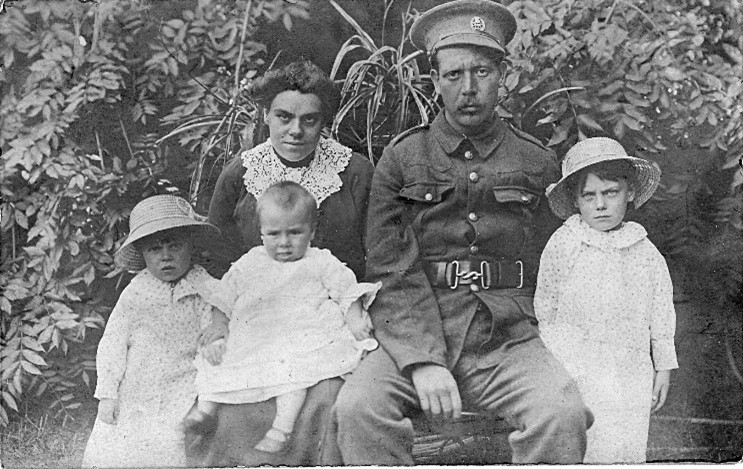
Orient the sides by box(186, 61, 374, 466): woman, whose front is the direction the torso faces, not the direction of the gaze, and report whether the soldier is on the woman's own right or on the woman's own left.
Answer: on the woman's own left

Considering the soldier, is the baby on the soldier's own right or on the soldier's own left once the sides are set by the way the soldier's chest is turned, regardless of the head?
on the soldier's own right

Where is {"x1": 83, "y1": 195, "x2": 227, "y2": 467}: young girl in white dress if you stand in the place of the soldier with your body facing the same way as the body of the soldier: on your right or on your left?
on your right

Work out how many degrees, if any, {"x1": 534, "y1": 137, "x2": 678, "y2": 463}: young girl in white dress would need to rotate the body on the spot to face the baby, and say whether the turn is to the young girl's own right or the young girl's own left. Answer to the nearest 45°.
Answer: approximately 90° to the young girl's own right

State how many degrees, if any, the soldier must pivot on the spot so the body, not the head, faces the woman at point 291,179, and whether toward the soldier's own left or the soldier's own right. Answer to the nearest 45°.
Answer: approximately 90° to the soldier's own right

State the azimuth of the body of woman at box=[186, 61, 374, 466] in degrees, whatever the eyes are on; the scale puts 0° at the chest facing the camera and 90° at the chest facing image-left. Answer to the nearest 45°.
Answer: approximately 0°

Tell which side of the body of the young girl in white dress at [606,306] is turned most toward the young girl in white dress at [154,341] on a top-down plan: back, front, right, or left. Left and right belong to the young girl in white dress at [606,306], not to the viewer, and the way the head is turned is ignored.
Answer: right

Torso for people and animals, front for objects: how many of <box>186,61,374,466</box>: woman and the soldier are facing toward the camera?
2

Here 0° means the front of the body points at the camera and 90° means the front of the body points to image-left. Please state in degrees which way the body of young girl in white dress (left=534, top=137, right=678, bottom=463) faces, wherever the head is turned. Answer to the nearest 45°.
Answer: approximately 0°
